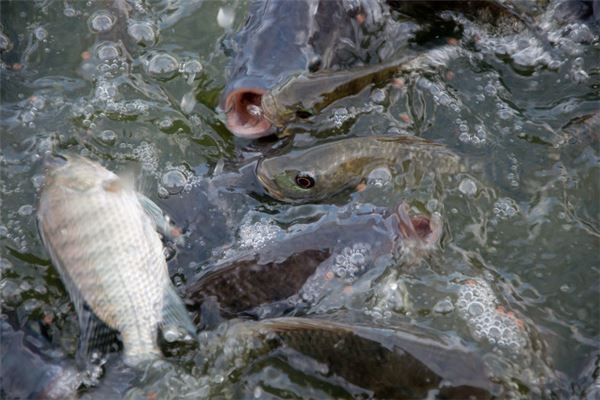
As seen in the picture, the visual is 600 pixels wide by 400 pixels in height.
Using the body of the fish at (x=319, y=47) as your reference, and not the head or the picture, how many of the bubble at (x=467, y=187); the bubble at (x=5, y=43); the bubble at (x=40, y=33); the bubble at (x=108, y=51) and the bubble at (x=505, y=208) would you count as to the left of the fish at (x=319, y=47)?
2

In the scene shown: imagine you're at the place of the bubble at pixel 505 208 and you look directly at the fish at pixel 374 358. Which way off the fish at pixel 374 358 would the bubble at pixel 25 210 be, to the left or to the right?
right

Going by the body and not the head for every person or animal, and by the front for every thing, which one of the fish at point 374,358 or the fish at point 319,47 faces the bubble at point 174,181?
the fish at point 319,47

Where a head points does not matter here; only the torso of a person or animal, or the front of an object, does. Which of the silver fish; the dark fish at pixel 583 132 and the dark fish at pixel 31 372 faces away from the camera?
the silver fish

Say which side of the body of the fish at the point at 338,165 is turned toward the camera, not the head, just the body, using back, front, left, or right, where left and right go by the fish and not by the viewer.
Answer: left

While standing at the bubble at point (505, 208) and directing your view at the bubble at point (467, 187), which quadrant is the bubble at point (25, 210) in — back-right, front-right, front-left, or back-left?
front-left

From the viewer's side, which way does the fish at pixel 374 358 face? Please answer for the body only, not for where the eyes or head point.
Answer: to the viewer's right

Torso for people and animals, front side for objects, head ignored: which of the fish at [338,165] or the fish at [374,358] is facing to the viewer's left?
the fish at [338,165]

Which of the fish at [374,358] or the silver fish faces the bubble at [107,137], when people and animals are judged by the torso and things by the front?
the silver fish

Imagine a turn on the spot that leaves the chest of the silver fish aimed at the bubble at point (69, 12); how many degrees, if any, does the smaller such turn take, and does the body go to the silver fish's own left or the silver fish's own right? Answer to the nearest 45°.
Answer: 0° — it already faces it

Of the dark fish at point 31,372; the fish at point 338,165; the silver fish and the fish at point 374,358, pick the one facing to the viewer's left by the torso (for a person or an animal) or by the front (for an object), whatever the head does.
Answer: the fish at point 338,165

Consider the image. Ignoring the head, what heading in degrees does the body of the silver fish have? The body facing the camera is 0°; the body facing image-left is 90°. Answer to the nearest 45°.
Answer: approximately 180°

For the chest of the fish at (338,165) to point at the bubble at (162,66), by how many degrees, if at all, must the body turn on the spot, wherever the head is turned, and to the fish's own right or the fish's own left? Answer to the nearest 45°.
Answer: approximately 45° to the fish's own right
